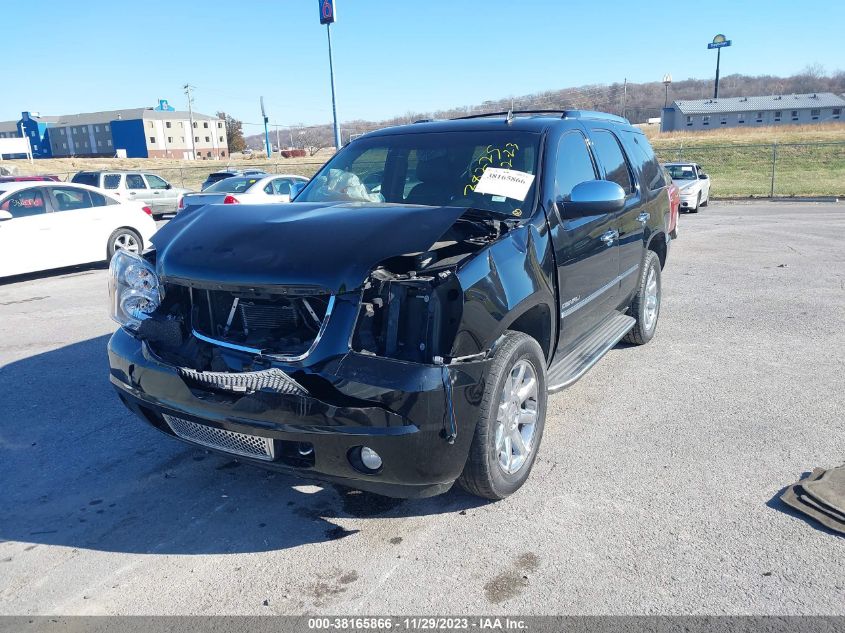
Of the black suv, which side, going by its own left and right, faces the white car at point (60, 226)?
right

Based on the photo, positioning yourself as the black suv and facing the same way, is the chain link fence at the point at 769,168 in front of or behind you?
behind

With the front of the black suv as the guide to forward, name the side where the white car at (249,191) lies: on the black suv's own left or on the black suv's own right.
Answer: on the black suv's own right

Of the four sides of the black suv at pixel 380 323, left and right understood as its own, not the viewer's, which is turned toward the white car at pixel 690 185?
back

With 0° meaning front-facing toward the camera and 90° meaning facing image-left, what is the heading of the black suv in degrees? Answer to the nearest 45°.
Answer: approximately 45°

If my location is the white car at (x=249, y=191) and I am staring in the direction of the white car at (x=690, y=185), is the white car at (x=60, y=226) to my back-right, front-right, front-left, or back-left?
back-right
